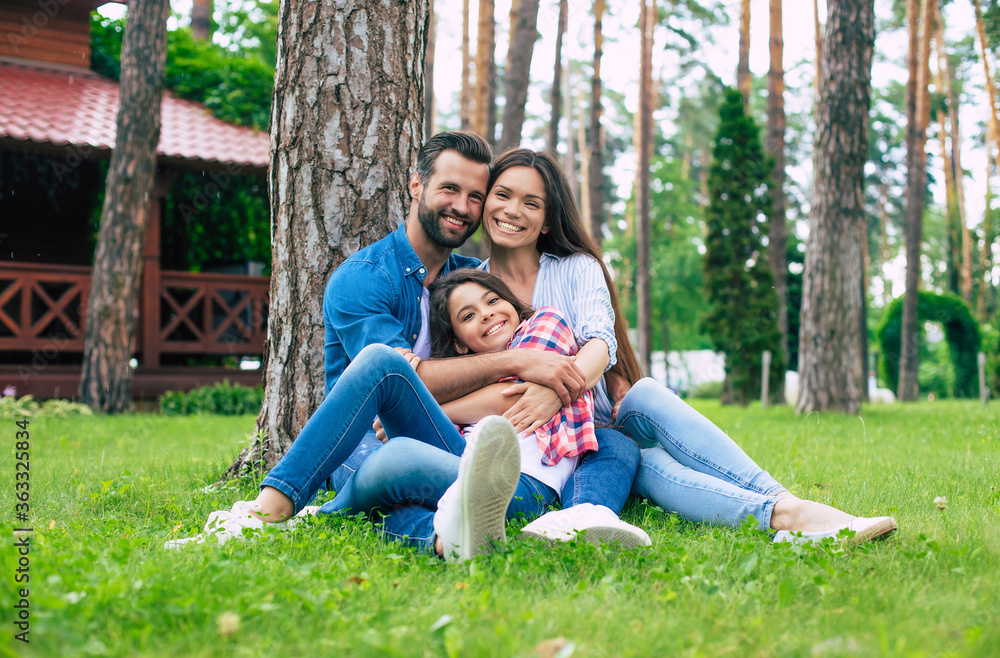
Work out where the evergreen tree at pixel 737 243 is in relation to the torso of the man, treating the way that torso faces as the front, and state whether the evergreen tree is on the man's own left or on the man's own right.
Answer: on the man's own left

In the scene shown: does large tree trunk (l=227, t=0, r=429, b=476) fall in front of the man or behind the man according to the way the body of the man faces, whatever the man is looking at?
behind

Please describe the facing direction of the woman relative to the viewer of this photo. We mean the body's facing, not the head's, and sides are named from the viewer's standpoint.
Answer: facing the viewer and to the left of the viewer

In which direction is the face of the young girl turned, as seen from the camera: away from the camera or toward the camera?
toward the camera

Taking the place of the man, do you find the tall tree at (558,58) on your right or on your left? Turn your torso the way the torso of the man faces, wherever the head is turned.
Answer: on your left

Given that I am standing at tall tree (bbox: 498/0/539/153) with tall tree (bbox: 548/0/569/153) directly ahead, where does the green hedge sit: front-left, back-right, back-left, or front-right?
front-right

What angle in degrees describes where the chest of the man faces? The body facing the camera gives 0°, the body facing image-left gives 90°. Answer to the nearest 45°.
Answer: approximately 315°

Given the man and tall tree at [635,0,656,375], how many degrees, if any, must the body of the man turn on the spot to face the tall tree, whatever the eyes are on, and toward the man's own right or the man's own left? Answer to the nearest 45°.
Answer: approximately 135° to the man's own left
